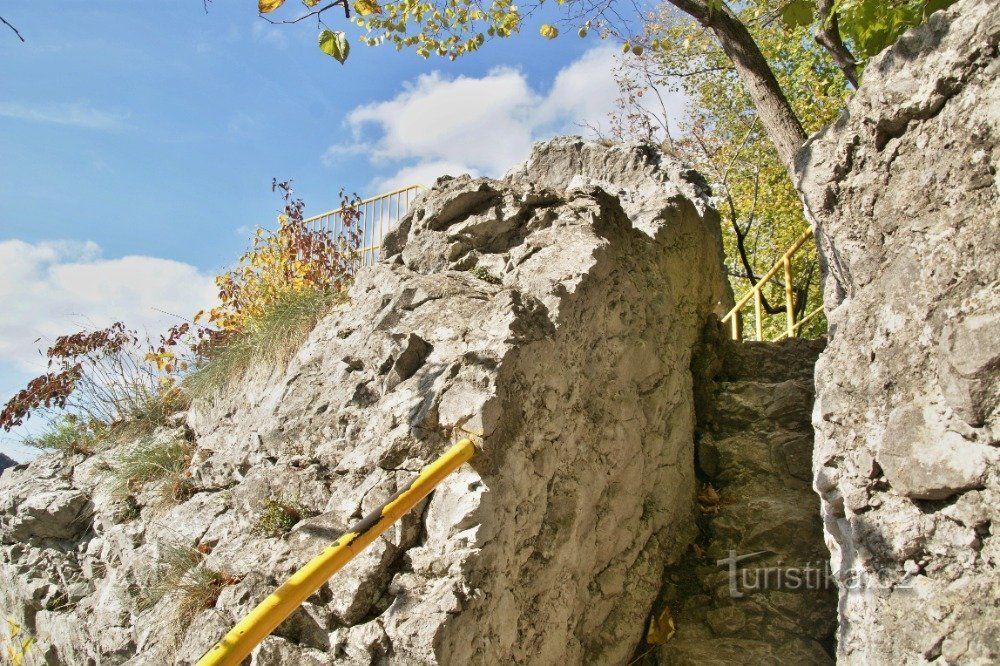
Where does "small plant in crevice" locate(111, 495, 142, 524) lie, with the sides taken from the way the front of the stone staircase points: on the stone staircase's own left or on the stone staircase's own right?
on the stone staircase's own right

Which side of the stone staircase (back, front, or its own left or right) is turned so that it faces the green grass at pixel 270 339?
right

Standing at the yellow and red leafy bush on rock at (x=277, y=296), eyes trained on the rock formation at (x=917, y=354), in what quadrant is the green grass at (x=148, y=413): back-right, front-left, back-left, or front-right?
back-right

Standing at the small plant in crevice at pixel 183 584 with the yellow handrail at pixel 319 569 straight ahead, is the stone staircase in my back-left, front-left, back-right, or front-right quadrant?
front-left

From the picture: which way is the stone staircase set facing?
toward the camera

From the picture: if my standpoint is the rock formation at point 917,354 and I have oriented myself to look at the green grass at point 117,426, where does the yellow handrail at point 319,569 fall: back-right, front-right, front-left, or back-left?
front-left

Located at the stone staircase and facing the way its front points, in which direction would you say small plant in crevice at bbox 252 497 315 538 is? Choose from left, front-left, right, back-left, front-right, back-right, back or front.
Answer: front-right

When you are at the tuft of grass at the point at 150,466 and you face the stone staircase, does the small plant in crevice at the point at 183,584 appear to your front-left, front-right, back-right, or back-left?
front-right

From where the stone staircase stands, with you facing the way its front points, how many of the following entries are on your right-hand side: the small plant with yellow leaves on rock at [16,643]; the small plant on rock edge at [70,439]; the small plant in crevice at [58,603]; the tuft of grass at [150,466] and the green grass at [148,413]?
5

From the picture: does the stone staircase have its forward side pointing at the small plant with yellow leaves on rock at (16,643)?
no

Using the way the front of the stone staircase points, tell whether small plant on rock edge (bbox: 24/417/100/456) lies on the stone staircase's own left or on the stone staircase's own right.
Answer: on the stone staircase's own right

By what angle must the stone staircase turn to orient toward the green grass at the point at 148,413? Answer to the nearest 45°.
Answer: approximately 90° to its right

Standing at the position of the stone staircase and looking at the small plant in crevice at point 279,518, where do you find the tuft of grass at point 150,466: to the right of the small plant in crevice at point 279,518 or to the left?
right

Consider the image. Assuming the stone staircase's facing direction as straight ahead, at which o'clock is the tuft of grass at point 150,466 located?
The tuft of grass is roughly at 3 o'clock from the stone staircase.

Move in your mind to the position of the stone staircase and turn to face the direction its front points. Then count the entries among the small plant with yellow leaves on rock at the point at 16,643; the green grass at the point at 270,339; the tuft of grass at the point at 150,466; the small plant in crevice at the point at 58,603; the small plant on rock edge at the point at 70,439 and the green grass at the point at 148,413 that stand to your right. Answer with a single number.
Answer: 6
